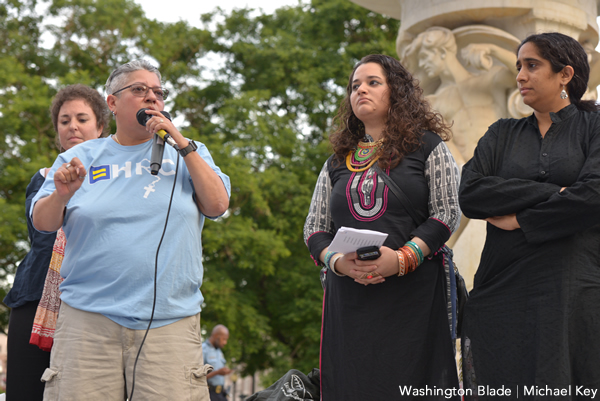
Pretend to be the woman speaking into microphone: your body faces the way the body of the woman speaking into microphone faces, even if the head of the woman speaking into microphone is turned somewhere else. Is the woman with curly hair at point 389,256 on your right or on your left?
on your left

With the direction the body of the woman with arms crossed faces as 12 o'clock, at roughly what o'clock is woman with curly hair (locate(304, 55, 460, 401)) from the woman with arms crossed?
The woman with curly hair is roughly at 2 o'clock from the woman with arms crossed.

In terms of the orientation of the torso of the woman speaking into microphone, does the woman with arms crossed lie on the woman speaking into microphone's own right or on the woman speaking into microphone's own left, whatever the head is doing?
on the woman speaking into microphone's own left

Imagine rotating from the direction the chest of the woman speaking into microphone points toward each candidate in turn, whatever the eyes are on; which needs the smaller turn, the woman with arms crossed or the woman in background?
the woman with arms crossed

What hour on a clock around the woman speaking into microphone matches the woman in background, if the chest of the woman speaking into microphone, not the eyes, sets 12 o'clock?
The woman in background is roughly at 5 o'clock from the woman speaking into microphone.

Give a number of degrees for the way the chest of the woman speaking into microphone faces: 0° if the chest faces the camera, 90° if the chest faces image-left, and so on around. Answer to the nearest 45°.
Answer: approximately 0°

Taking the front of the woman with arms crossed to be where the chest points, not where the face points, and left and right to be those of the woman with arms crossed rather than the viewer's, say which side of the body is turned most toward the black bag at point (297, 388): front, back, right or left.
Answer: right

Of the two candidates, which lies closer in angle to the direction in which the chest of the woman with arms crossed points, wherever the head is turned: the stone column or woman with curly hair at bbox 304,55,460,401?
the woman with curly hair

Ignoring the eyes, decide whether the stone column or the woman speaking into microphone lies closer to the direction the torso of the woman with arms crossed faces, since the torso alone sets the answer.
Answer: the woman speaking into microphone
